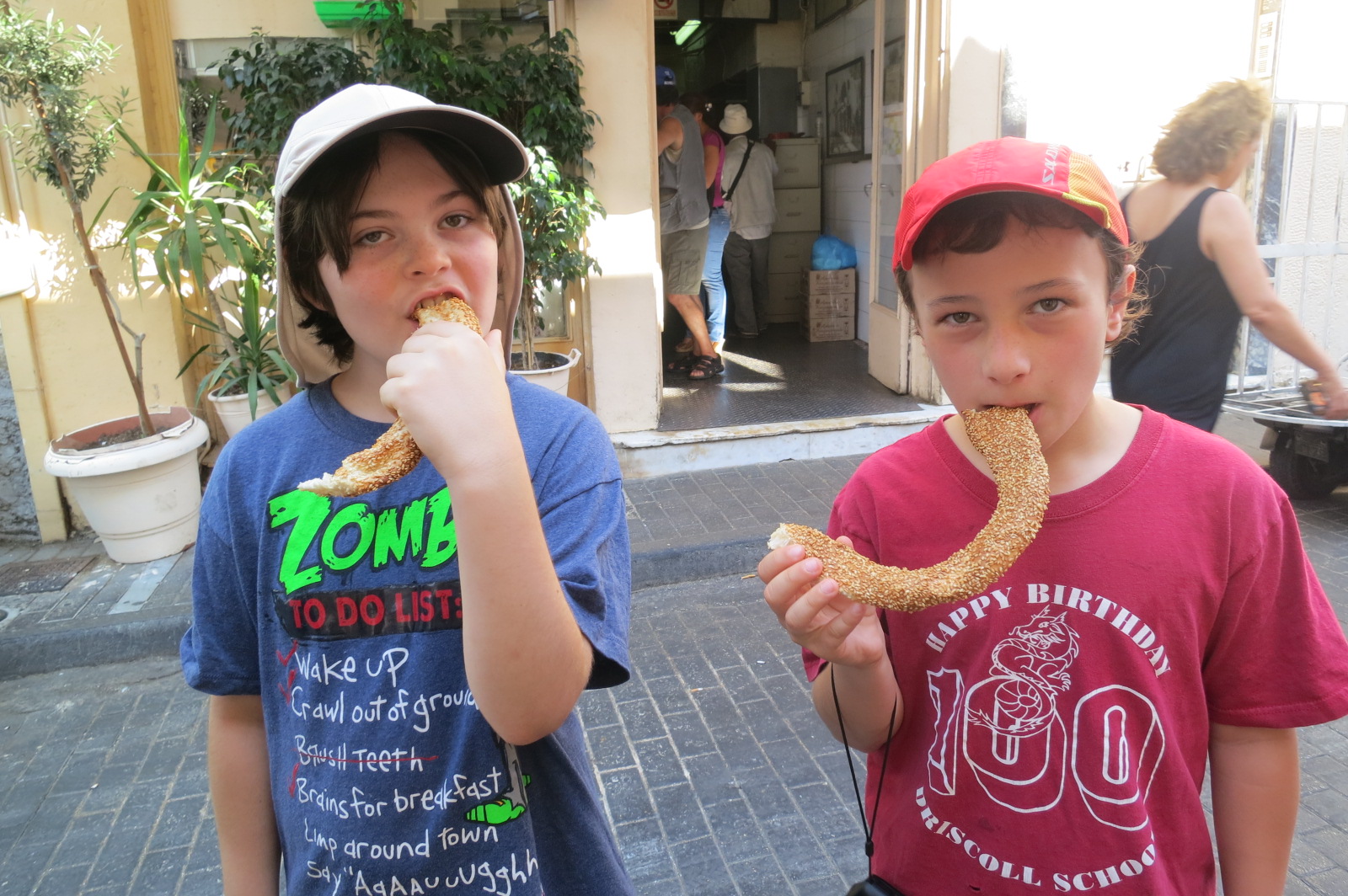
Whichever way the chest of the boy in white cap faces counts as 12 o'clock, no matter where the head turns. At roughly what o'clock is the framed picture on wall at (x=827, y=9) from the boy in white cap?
The framed picture on wall is roughly at 7 o'clock from the boy in white cap.

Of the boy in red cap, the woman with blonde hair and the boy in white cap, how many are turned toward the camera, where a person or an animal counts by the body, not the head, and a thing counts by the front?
2

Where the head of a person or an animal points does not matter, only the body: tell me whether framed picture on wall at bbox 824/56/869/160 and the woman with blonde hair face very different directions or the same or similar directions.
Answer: very different directions

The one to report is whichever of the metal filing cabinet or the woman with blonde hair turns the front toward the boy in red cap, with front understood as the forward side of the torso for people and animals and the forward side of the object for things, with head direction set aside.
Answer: the metal filing cabinet

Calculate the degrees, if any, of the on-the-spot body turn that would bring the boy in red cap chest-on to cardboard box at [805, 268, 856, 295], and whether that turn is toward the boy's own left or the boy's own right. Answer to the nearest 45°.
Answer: approximately 180°

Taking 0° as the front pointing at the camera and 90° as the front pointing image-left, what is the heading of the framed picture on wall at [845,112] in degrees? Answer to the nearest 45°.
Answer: approximately 45°

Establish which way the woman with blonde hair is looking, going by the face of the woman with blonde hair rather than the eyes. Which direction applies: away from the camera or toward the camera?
away from the camera

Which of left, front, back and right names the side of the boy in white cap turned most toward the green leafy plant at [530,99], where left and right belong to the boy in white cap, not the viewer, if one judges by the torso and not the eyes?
back

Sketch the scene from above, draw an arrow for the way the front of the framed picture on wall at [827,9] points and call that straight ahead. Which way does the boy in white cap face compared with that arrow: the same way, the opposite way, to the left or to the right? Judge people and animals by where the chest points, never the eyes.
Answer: to the left

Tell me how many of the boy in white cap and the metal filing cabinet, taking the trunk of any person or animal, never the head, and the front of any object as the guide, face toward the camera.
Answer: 2
